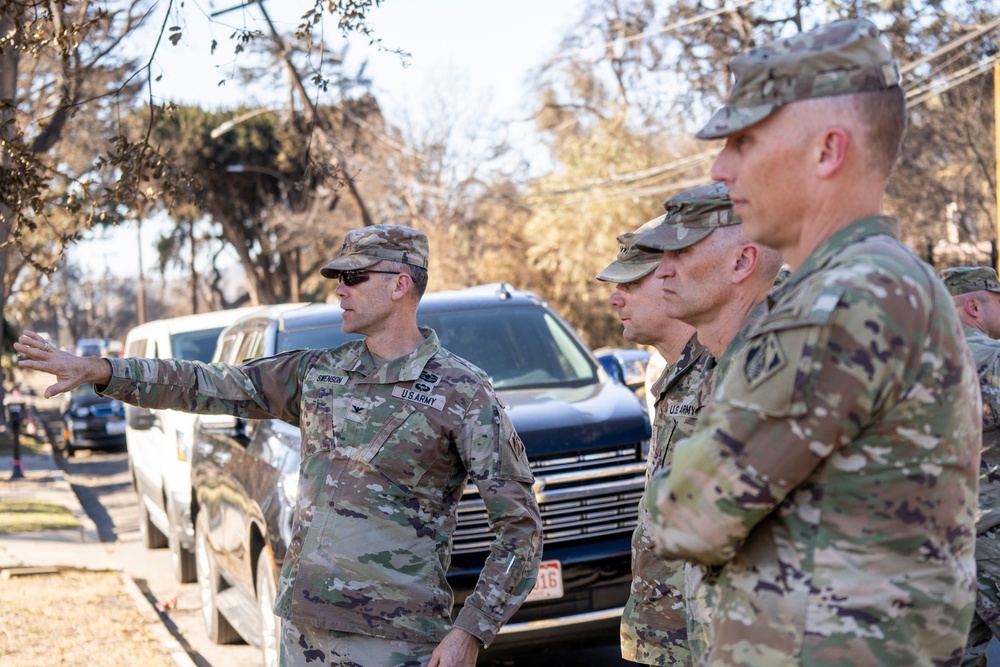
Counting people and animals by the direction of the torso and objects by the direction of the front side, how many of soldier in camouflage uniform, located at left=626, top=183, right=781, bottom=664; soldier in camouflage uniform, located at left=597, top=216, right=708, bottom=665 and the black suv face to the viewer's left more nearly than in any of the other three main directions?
2

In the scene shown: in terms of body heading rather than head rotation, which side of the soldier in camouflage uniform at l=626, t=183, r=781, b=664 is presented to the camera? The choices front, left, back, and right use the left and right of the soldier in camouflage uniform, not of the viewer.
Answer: left

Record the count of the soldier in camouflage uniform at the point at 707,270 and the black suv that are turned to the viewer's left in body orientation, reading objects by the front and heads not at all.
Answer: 1

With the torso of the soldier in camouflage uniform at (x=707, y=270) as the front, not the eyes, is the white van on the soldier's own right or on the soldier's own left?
on the soldier's own right

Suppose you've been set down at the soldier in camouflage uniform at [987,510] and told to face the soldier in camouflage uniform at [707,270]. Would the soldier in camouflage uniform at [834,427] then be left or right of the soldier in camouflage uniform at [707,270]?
left

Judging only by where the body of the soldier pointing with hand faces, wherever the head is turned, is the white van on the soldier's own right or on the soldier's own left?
on the soldier's own right

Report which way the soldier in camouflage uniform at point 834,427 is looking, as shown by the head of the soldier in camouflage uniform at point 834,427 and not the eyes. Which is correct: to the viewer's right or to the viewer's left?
to the viewer's left

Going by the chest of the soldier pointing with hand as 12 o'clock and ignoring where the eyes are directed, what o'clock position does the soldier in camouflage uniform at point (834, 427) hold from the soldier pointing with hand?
The soldier in camouflage uniform is roughly at 10 o'clock from the soldier pointing with hand.

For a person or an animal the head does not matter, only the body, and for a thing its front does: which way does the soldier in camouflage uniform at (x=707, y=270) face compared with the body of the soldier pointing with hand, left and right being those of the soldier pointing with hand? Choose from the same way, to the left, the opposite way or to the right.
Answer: to the right

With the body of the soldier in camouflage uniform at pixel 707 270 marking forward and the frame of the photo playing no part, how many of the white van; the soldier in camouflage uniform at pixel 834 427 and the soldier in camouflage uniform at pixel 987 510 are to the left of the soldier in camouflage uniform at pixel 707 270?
1

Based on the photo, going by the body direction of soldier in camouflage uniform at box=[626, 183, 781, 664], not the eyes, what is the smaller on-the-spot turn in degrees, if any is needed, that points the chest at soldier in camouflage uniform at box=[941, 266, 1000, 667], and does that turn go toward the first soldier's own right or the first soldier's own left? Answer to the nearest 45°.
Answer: approximately 135° to the first soldier's own right

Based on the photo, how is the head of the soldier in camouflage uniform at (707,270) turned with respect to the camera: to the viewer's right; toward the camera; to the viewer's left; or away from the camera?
to the viewer's left

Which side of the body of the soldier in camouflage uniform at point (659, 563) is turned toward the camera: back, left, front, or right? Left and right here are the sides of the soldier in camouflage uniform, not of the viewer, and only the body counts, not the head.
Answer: left

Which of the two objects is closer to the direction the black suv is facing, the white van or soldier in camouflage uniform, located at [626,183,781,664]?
the soldier in camouflage uniform
